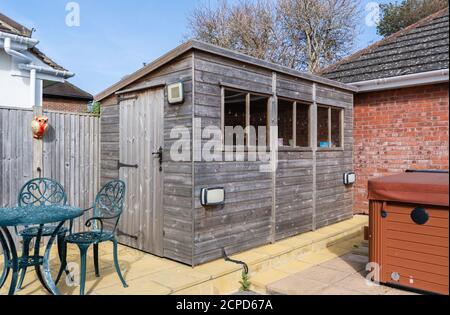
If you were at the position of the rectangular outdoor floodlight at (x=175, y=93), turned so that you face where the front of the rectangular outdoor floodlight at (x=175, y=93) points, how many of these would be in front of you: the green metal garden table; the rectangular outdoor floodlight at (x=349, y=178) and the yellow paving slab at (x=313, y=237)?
1

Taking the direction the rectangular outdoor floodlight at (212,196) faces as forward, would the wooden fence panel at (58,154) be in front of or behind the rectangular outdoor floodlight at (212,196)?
behind

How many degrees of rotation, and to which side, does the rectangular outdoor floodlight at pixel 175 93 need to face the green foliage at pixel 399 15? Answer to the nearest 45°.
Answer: approximately 180°

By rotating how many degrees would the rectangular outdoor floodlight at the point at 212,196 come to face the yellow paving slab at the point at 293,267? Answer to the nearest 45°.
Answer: approximately 45° to its left

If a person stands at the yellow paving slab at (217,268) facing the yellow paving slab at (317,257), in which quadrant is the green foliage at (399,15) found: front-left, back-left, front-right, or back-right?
front-left

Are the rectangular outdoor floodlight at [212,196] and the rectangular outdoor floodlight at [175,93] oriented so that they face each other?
no

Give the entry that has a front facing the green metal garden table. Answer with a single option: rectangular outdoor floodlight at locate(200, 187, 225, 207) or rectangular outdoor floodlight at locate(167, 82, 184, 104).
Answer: rectangular outdoor floodlight at locate(167, 82, 184, 104)

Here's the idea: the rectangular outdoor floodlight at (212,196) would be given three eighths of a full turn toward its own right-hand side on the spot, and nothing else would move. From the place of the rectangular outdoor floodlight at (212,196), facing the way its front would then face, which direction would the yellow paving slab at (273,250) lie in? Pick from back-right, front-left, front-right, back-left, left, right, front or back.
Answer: back-right

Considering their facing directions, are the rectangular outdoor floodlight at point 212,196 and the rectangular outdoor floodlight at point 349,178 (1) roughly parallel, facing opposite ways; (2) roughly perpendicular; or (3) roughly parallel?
roughly parallel

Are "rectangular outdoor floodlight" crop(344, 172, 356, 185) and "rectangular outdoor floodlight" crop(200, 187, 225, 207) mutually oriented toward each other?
no

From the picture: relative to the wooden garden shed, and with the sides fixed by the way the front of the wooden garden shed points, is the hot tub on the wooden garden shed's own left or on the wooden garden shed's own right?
on the wooden garden shed's own left

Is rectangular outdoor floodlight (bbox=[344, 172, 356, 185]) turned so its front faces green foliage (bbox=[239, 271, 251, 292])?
no

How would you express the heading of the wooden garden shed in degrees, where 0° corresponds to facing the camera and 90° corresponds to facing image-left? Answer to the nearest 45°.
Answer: approximately 45°

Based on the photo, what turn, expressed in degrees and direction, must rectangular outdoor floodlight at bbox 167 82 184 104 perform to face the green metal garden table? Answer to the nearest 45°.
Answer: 0° — it already faces it

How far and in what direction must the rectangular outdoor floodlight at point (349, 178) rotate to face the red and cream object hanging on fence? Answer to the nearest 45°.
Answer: approximately 90° to its right

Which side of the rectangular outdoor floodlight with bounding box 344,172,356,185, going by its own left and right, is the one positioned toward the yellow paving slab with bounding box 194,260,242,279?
right

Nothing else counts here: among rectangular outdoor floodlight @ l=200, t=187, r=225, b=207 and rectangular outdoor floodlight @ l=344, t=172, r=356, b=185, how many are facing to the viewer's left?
0

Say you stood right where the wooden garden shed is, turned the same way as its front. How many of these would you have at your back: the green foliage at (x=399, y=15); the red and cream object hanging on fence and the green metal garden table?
1

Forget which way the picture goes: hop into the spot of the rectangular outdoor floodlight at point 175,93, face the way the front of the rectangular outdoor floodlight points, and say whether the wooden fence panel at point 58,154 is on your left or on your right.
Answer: on your right

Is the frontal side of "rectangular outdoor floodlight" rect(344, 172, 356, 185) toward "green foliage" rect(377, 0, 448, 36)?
no
